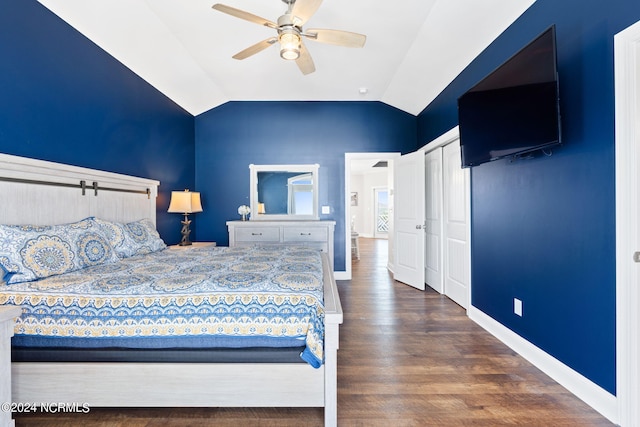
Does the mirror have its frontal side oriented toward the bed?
yes

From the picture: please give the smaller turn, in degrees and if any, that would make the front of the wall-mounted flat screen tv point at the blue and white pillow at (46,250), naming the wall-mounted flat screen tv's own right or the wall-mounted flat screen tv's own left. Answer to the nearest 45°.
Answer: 0° — it already faces it

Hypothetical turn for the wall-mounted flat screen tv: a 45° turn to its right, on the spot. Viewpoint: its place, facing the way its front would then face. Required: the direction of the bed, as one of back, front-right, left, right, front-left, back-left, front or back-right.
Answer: front-left

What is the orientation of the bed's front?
to the viewer's right

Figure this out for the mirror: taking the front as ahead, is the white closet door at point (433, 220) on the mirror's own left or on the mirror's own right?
on the mirror's own left

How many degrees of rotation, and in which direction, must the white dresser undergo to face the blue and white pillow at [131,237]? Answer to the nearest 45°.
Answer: approximately 45° to its right

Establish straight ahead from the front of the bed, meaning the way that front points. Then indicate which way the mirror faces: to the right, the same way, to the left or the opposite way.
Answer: to the right

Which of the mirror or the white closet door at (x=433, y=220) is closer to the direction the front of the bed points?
the white closet door

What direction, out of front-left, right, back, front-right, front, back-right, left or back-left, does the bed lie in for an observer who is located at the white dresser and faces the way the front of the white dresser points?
front

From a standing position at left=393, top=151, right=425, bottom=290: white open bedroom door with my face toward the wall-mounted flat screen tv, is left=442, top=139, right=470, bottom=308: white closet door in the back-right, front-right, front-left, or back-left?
front-left

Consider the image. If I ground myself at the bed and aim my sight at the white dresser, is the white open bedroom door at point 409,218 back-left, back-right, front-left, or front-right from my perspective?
front-right

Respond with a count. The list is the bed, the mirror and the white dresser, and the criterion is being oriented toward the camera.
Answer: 2

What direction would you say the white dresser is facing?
toward the camera

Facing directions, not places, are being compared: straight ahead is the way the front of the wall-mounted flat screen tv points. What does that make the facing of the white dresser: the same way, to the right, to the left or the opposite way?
to the left

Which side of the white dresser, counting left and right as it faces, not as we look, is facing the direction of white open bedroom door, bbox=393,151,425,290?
left
